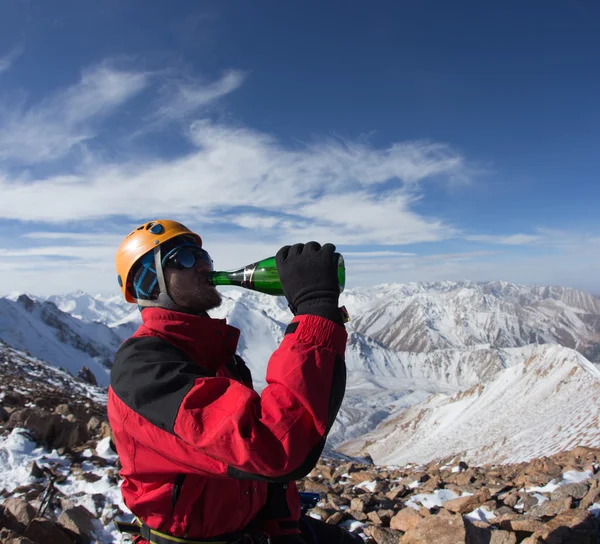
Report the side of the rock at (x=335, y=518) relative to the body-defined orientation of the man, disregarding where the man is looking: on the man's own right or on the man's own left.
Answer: on the man's own left

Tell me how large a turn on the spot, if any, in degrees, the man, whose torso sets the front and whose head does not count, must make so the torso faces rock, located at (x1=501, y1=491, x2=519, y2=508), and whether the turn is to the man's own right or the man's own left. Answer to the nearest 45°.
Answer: approximately 45° to the man's own left

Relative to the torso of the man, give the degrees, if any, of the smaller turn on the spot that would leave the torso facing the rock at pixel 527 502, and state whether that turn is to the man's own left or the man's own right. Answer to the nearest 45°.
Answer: approximately 45° to the man's own left

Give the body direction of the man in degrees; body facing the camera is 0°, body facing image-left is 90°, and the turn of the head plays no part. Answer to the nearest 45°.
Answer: approximately 270°
